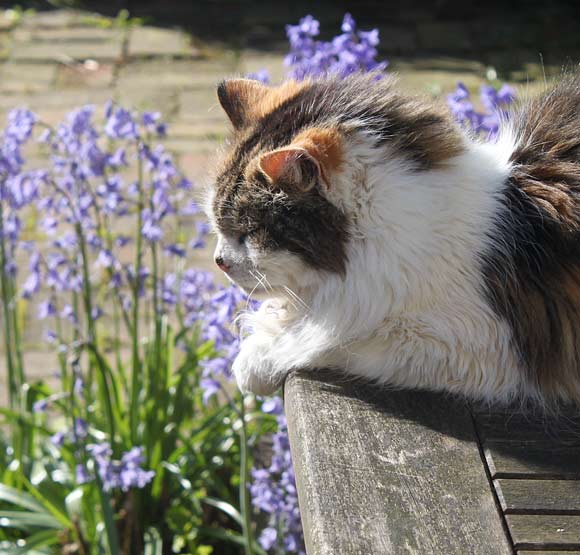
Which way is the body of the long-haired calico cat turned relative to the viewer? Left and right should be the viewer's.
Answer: facing to the left of the viewer
